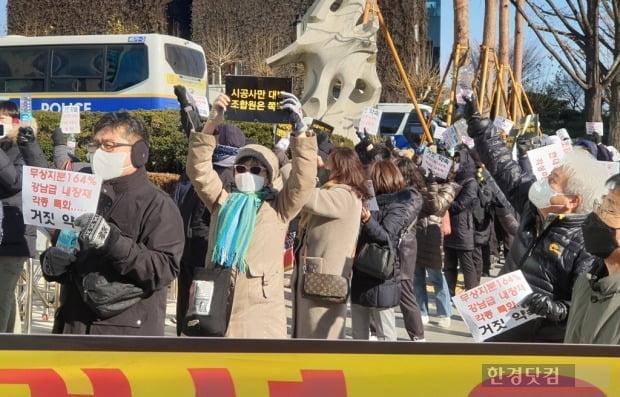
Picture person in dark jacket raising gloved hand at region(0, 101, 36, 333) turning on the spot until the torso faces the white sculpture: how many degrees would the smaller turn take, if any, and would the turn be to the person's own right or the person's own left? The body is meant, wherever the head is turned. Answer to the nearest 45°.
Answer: approximately 180°

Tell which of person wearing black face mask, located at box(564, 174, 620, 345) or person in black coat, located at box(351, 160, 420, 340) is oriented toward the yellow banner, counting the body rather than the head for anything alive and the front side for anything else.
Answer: the person wearing black face mask

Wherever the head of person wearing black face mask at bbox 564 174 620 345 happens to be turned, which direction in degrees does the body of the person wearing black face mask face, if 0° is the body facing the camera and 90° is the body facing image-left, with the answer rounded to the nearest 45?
approximately 45°

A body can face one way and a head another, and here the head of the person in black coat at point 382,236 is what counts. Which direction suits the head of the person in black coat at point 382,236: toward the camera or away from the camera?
away from the camera

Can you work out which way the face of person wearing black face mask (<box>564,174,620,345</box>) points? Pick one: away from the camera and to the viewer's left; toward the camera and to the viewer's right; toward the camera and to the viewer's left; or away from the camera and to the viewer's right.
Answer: toward the camera and to the viewer's left

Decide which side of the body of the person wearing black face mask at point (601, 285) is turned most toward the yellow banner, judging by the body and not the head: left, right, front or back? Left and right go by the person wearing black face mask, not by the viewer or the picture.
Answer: front

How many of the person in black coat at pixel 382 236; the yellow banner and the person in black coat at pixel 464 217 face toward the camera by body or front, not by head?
1

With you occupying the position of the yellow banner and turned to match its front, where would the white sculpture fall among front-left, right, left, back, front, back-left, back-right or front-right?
back
